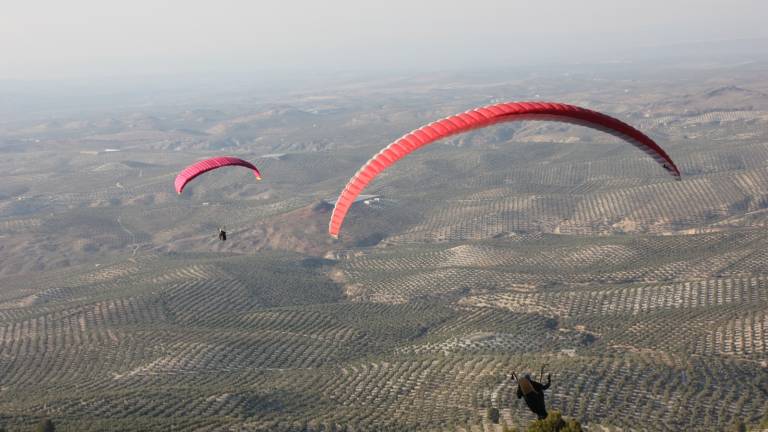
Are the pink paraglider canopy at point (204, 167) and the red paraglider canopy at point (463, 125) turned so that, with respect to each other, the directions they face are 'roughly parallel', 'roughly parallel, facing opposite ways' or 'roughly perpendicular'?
roughly parallel

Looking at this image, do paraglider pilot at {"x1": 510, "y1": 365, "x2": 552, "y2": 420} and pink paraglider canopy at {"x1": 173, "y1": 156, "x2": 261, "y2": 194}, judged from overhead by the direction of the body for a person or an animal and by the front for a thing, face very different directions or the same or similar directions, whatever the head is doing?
same or similar directions

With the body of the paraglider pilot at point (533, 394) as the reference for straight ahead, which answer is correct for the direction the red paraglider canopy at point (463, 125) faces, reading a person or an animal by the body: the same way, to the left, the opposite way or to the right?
the same way
